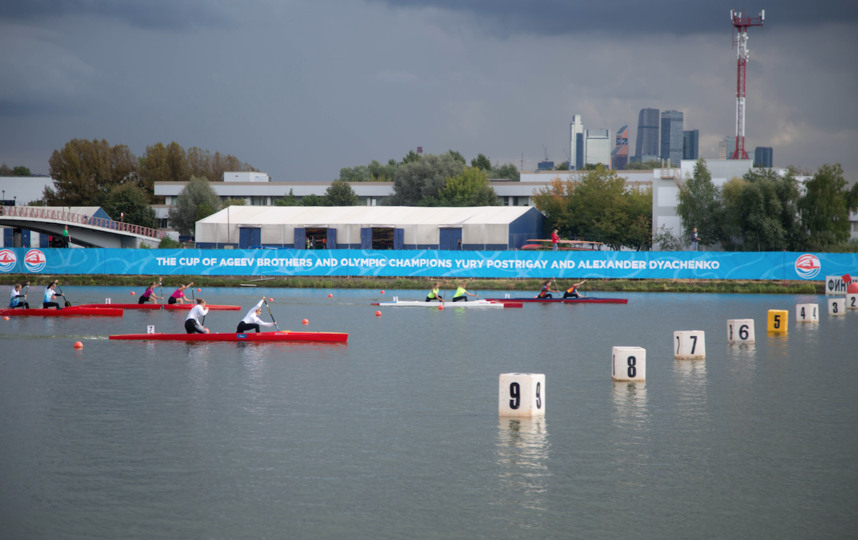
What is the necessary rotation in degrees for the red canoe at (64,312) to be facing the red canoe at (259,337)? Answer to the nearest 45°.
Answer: approximately 45° to its right

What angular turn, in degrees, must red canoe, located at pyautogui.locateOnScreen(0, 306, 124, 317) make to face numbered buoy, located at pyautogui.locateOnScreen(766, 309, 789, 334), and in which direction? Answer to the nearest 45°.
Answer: approximately 45° to its right

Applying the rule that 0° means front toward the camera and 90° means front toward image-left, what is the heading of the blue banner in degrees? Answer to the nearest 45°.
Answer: approximately 0°

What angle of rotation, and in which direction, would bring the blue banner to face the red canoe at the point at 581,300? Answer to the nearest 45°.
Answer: approximately 45° to its left

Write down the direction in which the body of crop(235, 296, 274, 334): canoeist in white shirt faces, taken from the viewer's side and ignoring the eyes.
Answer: to the viewer's right

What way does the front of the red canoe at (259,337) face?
to the viewer's right

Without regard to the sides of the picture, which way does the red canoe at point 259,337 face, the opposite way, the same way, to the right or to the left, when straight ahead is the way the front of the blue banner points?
to the left

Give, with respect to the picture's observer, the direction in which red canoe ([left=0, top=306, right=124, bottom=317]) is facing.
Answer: facing to the right of the viewer

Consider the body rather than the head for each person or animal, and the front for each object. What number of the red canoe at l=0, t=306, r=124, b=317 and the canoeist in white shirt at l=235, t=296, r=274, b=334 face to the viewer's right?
2
